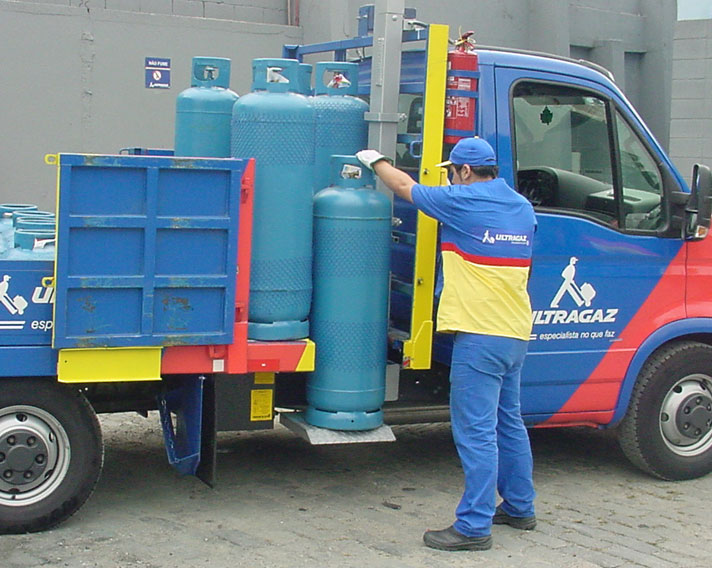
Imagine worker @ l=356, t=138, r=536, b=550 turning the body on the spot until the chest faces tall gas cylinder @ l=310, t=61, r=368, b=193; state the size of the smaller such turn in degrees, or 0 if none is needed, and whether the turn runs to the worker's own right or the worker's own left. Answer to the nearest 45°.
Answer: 0° — they already face it

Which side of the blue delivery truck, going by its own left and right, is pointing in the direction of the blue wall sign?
left

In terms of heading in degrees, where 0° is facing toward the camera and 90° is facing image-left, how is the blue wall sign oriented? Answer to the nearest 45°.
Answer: approximately 0°

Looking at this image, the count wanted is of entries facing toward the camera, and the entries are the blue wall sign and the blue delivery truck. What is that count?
1

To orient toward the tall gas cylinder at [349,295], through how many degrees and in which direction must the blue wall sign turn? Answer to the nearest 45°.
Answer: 0° — it already faces it

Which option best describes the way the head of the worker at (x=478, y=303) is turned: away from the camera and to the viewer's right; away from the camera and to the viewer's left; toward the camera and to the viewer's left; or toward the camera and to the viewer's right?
away from the camera and to the viewer's left

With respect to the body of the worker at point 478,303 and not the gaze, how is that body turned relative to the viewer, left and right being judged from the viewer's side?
facing away from the viewer and to the left of the viewer

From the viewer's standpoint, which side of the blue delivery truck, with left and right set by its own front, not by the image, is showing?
right

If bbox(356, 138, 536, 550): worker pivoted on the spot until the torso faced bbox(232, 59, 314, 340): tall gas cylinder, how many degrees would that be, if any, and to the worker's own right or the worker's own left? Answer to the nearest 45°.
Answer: approximately 45° to the worker's own left

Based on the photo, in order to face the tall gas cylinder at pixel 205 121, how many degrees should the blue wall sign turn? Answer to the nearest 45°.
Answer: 0° — it already faces it

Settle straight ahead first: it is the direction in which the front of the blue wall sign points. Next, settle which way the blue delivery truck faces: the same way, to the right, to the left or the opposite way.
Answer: to the left
